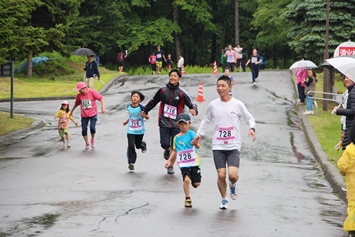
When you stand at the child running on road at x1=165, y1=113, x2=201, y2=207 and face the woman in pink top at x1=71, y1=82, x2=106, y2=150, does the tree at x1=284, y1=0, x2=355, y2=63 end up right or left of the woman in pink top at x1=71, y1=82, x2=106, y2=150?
right

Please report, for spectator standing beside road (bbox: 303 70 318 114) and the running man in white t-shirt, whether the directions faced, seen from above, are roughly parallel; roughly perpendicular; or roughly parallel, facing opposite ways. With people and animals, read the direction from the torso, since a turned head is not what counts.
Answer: roughly perpendicular

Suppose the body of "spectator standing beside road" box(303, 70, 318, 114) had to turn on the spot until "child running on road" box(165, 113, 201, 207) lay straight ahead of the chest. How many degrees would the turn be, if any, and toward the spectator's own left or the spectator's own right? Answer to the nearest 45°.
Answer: approximately 90° to the spectator's own left

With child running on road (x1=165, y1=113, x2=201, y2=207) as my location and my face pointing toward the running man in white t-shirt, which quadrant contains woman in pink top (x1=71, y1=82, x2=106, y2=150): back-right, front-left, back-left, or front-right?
back-left

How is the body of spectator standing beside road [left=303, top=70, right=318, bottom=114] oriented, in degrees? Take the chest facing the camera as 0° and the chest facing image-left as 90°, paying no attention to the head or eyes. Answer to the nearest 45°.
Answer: approximately 90°

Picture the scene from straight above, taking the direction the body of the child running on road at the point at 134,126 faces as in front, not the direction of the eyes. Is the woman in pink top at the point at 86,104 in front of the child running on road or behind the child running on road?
behind

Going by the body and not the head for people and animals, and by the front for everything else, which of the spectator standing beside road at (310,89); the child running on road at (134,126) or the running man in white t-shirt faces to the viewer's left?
the spectator standing beside road

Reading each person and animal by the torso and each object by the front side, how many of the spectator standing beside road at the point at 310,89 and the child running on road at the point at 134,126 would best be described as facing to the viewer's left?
1

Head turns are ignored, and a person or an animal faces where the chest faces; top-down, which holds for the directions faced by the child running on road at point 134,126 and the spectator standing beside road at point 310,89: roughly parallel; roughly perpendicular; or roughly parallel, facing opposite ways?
roughly perpendicular

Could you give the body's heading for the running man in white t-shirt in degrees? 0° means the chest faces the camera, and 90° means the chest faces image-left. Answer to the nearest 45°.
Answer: approximately 0°

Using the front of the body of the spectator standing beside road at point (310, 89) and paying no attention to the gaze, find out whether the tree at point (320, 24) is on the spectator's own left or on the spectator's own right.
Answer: on the spectator's own right

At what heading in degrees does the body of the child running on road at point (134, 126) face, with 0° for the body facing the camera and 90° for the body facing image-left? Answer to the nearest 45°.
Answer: approximately 0°

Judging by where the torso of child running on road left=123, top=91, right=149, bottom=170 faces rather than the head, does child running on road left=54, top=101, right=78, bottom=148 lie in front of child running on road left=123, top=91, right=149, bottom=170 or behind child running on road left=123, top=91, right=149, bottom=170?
behind
